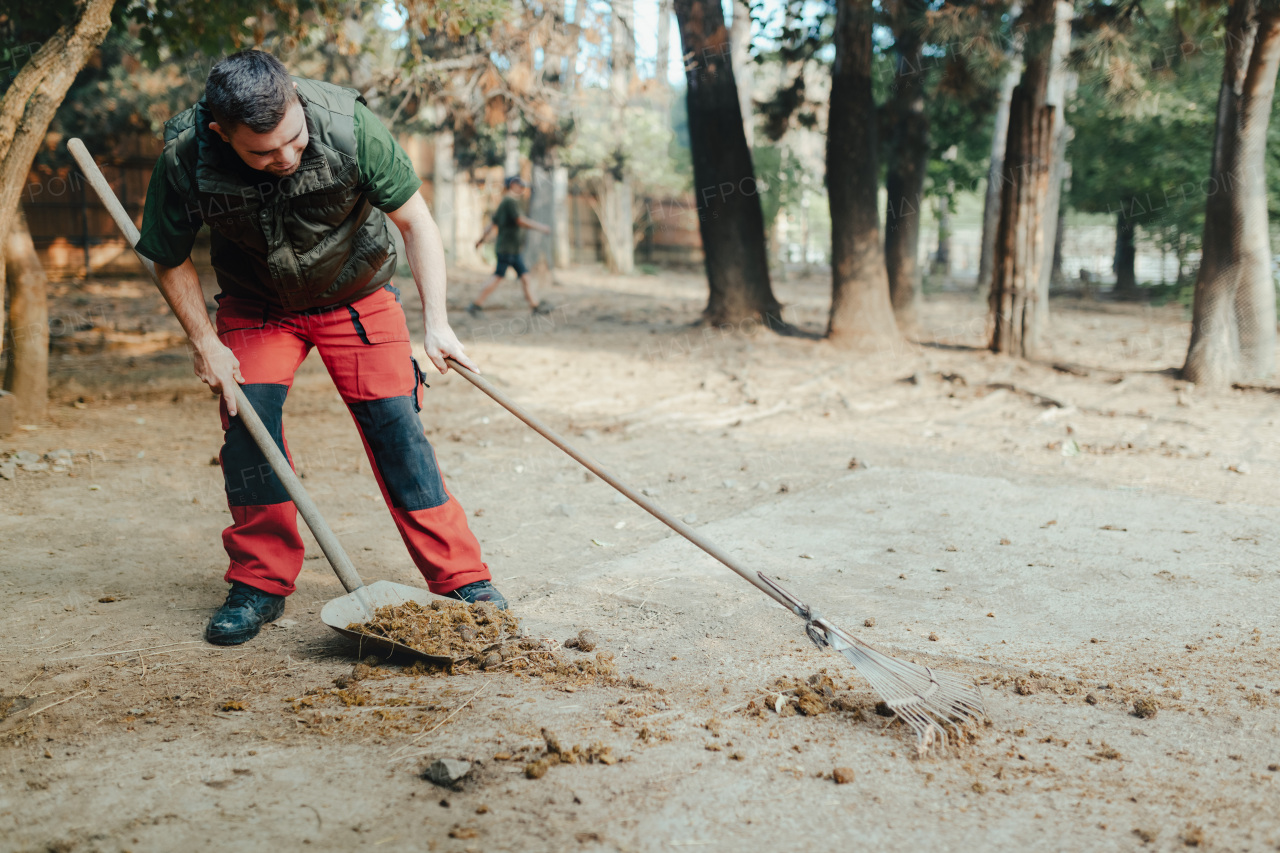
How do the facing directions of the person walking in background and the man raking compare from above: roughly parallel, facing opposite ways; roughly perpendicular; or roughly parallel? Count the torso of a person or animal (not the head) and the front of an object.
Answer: roughly perpendicular

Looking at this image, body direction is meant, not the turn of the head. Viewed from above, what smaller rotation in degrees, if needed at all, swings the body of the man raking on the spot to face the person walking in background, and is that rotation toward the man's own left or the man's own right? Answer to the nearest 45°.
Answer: approximately 180°

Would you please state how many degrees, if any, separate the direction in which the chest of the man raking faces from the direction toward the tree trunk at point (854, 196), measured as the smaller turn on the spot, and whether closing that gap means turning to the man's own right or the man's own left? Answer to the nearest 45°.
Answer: approximately 135° to the man's own left

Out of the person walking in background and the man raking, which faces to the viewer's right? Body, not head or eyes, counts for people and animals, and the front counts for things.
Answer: the person walking in background

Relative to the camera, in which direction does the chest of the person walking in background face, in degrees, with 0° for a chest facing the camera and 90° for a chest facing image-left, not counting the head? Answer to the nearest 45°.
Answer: approximately 270°

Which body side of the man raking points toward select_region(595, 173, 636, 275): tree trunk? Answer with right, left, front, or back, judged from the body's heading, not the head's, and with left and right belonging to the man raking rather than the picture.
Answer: back

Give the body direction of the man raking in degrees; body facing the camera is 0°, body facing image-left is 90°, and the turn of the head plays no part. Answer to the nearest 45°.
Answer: approximately 0°
